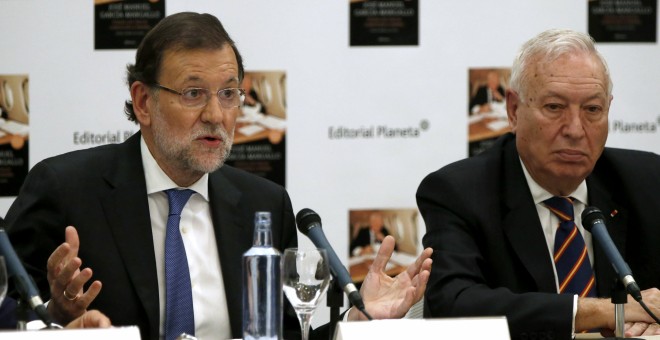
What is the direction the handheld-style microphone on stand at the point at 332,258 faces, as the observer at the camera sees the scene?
facing to the left of the viewer

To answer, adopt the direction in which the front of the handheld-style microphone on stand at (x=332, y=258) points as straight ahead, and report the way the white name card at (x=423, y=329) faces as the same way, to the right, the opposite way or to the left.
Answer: to the left

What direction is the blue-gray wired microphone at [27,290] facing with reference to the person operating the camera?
facing to the left of the viewer

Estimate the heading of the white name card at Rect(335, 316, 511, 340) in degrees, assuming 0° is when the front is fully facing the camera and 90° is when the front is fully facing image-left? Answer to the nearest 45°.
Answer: approximately 0°

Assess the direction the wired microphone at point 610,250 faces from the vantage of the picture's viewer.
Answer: facing to the left of the viewer

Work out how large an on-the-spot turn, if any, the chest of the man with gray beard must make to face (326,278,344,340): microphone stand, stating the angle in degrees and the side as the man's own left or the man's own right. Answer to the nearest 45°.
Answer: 0° — they already face it

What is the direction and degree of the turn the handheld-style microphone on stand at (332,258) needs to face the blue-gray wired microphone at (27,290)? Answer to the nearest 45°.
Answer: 0° — it already faces it

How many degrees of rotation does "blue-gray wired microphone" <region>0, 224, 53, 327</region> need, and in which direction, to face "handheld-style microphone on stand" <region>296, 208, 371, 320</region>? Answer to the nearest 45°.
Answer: approximately 180°
